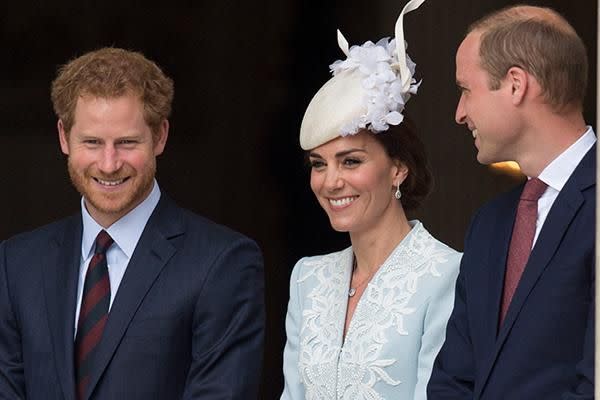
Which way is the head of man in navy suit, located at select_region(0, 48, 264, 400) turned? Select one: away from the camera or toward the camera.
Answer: toward the camera

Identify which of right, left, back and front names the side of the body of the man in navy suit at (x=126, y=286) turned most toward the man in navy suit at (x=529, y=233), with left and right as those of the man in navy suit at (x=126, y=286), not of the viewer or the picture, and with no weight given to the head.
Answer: left

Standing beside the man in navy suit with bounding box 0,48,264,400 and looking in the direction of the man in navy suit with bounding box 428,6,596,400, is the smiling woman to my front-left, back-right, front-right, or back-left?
front-left

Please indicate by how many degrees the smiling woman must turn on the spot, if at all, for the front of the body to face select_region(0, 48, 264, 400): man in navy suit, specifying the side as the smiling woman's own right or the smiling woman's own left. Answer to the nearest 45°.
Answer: approximately 45° to the smiling woman's own right

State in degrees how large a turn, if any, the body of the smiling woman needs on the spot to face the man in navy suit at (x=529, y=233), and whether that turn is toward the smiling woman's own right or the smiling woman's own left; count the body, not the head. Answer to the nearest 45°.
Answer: approximately 90° to the smiling woman's own left

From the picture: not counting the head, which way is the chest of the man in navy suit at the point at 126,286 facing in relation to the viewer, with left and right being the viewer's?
facing the viewer and to the left of the viewer

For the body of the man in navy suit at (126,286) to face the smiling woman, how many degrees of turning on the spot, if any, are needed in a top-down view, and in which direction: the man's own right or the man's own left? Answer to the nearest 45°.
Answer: approximately 135° to the man's own left

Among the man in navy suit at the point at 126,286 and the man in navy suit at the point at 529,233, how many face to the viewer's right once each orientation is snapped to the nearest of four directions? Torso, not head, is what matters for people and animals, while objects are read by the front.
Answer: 0

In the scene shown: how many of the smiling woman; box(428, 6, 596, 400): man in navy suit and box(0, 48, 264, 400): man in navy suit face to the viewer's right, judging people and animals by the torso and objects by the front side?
0

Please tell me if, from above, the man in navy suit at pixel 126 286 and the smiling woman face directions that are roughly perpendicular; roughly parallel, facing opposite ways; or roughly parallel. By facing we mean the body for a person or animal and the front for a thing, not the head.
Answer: roughly parallel

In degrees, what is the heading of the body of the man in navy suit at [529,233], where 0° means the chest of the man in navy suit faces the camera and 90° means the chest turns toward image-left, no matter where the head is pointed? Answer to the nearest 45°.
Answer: approximately 45°

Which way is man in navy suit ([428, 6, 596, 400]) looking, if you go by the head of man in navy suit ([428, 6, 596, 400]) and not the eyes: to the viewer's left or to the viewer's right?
to the viewer's left

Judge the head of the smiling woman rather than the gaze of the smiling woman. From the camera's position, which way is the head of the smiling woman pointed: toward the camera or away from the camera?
toward the camera
